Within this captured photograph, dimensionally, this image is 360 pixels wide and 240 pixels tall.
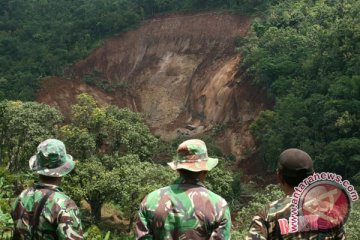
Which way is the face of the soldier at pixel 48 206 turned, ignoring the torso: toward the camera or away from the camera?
away from the camera

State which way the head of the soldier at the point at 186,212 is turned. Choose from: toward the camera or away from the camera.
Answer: away from the camera

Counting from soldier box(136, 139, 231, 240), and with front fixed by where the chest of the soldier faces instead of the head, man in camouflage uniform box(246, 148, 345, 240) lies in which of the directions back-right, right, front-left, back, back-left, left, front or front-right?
back-right

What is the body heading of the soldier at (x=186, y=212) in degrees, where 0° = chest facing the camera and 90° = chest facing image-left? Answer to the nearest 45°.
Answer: approximately 180°
